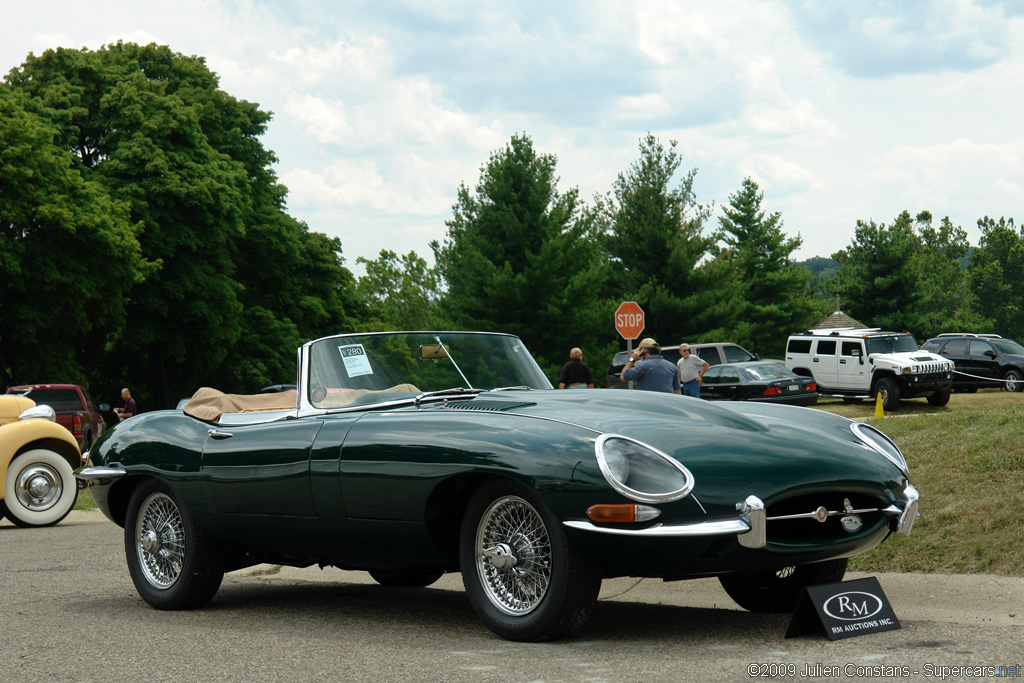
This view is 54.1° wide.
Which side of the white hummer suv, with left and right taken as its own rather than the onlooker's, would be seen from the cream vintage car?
right

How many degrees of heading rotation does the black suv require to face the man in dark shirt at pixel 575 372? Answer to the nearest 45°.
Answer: approximately 45° to its right

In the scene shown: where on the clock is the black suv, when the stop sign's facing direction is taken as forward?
The black suv is roughly at 8 o'clock from the stop sign.

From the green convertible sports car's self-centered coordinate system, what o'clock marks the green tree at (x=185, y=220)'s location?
The green tree is roughly at 7 o'clock from the green convertible sports car.

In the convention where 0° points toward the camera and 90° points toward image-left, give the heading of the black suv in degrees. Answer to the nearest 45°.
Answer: approximately 315°

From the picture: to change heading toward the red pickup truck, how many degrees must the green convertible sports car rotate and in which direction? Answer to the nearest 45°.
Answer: approximately 180°

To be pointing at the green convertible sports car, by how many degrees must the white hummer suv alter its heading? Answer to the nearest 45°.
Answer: approximately 45° to its right

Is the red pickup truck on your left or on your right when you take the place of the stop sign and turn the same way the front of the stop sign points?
on your right

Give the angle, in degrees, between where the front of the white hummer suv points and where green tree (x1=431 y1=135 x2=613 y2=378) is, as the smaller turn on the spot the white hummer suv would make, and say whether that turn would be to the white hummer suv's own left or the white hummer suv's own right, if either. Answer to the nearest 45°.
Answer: approximately 180°

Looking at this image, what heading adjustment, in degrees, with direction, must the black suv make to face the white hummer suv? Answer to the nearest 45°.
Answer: approximately 90° to its right
